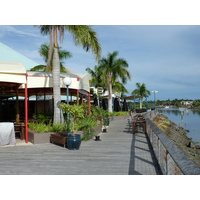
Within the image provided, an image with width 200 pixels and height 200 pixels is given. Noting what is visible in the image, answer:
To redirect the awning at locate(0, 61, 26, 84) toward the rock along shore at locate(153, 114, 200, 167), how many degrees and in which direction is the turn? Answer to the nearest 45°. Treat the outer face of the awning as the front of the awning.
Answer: approximately 90° to its left

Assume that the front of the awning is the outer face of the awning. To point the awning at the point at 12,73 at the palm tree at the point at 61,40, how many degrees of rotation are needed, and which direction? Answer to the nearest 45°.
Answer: approximately 135° to its left

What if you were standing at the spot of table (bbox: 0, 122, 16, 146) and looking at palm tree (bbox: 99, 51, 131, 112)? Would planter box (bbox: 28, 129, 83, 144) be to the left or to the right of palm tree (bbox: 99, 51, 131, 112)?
right

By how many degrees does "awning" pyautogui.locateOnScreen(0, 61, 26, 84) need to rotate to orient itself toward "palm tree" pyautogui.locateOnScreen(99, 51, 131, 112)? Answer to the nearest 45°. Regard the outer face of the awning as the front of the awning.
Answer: approximately 135° to its left

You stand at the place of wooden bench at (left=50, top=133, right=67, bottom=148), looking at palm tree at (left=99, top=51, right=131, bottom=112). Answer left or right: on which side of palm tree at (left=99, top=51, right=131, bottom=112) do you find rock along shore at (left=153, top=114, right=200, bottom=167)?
right
